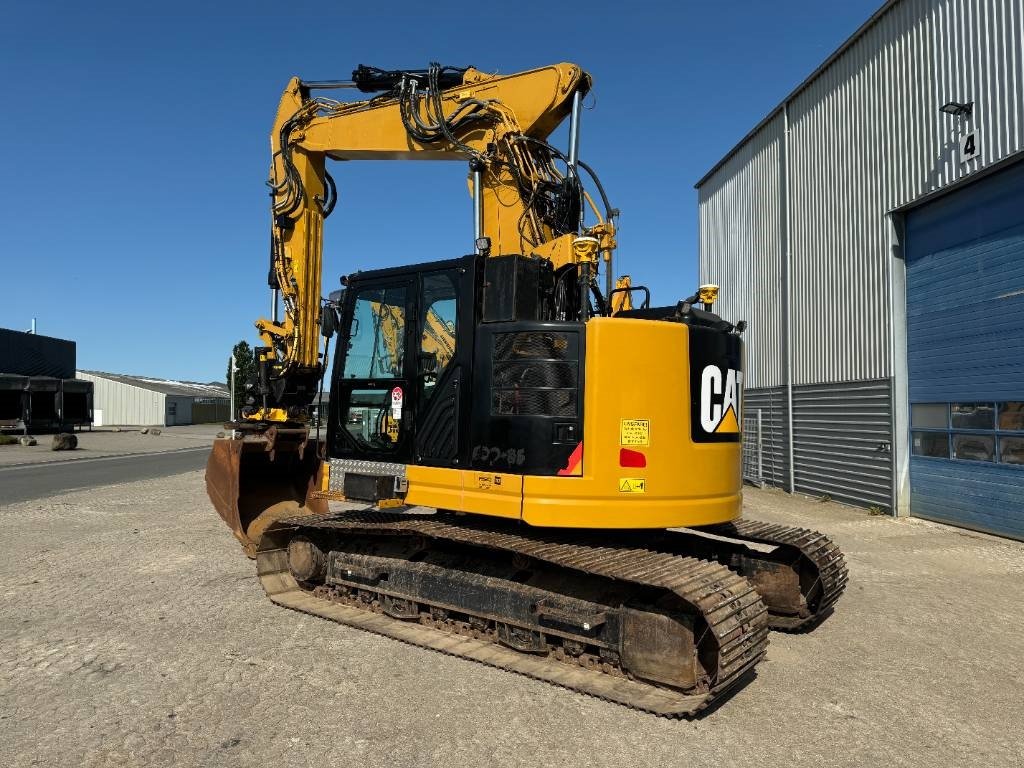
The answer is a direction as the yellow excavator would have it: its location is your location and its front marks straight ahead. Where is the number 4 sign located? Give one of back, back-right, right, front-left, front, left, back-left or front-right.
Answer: right

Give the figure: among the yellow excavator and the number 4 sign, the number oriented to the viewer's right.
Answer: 0

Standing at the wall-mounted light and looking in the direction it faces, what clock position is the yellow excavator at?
The yellow excavator is roughly at 11 o'clock from the wall-mounted light.

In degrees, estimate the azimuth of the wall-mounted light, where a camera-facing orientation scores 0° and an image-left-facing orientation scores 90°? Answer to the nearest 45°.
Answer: approximately 45°

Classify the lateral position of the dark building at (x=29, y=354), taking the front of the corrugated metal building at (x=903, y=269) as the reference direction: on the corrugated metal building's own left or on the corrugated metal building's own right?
on the corrugated metal building's own right

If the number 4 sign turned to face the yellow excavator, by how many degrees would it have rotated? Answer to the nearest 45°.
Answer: approximately 45° to its left

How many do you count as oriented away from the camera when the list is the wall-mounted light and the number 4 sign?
0

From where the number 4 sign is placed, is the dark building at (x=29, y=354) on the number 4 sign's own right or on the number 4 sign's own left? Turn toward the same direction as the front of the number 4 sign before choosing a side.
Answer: on the number 4 sign's own right

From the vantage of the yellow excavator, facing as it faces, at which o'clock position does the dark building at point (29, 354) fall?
The dark building is roughly at 12 o'clock from the yellow excavator.

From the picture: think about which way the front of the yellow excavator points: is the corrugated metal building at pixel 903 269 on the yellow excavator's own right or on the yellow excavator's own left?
on the yellow excavator's own right

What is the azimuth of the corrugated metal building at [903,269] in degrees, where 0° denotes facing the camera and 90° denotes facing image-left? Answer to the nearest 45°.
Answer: approximately 45°

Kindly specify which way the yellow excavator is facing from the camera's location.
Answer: facing away from the viewer and to the left of the viewer

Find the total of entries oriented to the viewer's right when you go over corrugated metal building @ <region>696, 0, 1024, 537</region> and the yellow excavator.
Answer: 0

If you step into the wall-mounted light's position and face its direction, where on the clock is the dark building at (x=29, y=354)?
The dark building is roughly at 2 o'clock from the wall-mounted light.
